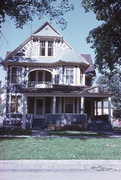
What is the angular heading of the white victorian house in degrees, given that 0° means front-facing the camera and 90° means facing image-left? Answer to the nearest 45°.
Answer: approximately 0°

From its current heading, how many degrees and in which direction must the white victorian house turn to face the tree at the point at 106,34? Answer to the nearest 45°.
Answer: approximately 45° to its left
